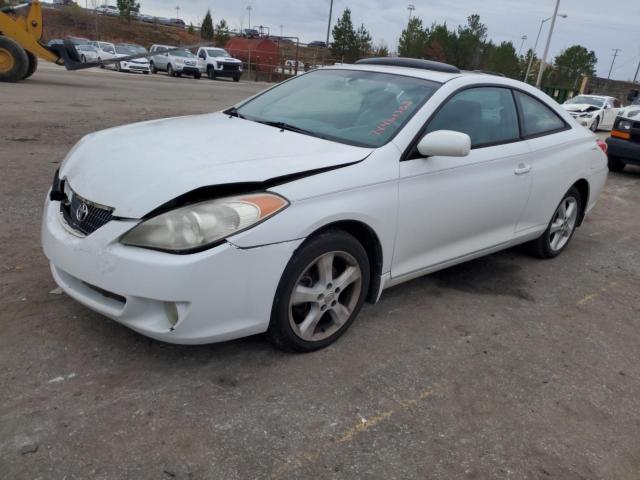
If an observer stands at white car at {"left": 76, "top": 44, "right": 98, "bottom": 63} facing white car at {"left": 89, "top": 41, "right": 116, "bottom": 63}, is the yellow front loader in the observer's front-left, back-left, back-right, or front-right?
back-right

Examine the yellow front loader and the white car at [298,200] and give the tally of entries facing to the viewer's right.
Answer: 1

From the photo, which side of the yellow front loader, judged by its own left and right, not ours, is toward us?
right
